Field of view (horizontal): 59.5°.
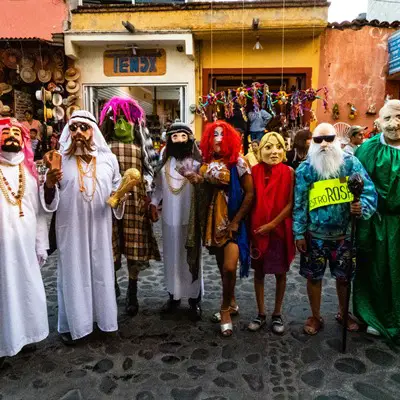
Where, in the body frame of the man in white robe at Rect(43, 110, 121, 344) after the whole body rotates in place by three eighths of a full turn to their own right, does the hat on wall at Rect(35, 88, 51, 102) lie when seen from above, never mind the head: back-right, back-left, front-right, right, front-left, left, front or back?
front-right

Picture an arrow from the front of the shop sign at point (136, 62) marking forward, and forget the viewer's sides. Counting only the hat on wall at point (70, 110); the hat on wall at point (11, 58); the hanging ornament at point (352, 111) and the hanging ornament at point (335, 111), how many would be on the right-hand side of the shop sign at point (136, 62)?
2

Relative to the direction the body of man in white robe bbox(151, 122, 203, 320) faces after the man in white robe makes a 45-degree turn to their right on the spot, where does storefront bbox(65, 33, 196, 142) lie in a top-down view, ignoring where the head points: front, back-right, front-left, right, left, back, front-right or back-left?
back-right

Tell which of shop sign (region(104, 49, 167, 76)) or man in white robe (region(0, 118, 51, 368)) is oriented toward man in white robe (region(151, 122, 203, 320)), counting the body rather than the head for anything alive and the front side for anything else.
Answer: the shop sign

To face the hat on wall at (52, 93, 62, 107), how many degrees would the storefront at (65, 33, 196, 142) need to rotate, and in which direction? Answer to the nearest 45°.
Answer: approximately 90° to its right

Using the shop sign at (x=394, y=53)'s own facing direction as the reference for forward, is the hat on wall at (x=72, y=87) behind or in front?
in front

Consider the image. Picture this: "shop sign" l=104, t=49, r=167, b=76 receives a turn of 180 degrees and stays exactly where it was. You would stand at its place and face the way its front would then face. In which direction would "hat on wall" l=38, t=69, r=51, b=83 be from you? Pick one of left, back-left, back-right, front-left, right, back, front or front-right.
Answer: left

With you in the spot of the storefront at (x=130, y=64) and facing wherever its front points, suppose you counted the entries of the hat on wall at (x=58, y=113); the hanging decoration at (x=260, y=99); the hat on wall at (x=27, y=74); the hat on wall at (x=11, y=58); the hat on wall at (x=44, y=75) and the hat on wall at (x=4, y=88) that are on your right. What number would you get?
5

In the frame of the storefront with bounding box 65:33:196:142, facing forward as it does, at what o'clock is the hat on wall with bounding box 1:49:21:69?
The hat on wall is roughly at 3 o'clock from the storefront.

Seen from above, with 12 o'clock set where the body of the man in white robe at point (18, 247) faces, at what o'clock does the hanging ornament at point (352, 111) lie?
The hanging ornament is roughly at 8 o'clock from the man in white robe.

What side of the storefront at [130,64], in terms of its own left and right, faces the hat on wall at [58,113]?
right

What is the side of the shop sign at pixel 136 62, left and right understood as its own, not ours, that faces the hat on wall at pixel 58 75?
right
